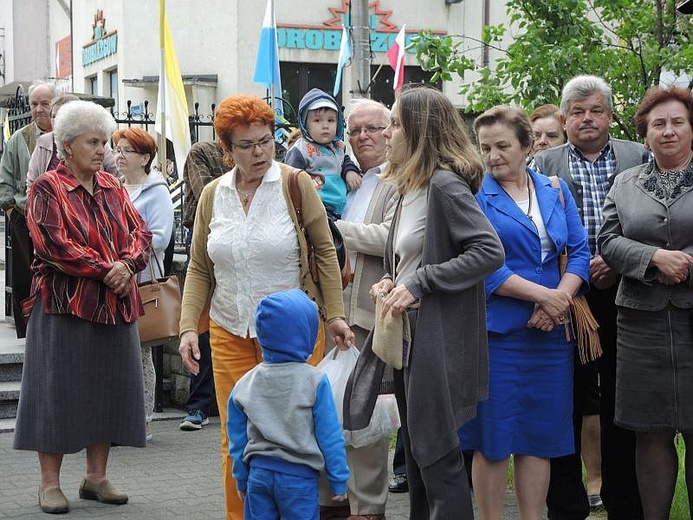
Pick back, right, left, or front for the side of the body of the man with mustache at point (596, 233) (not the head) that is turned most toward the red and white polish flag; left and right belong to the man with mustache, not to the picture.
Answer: back

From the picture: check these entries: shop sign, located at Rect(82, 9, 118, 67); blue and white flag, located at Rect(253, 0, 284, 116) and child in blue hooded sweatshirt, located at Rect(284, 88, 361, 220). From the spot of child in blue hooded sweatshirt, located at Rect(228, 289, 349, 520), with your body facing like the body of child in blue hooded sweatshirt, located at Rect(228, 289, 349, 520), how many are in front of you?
3

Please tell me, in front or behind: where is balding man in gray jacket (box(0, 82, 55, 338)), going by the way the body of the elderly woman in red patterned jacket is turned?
behind

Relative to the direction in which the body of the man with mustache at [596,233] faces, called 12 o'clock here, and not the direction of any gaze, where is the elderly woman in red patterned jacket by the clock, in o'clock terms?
The elderly woman in red patterned jacket is roughly at 3 o'clock from the man with mustache.

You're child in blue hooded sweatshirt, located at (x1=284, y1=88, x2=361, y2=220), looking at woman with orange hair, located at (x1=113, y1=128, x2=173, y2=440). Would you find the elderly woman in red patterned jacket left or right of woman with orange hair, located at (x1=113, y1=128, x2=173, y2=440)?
left

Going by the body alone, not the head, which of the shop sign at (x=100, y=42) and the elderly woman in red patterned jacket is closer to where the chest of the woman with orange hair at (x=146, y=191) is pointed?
the elderly woman in red patterned jacket

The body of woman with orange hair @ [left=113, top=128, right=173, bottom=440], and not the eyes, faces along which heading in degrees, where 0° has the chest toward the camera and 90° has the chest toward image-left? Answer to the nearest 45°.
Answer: approximately 45°

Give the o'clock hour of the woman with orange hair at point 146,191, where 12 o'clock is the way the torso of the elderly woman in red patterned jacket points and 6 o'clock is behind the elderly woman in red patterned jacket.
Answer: The woman with orange hair is roughly at 8 o'clock from the elderly woman in red patterned jacket.

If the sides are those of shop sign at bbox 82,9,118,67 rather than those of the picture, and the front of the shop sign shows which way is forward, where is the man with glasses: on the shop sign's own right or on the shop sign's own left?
on the shop sign's own left

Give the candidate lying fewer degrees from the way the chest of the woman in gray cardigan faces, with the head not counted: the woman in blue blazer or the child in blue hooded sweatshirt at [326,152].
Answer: the child in blue hooded sweatshirt

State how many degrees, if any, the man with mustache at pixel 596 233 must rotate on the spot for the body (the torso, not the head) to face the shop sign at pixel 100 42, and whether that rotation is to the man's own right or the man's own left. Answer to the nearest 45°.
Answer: approximately 135° to the man's own right

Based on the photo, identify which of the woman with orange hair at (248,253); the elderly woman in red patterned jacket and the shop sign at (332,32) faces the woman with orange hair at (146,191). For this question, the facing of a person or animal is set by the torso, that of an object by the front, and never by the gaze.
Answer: the shop sign

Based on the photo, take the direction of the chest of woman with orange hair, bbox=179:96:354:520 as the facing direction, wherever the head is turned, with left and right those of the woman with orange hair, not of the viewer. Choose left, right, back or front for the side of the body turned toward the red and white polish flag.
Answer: back
